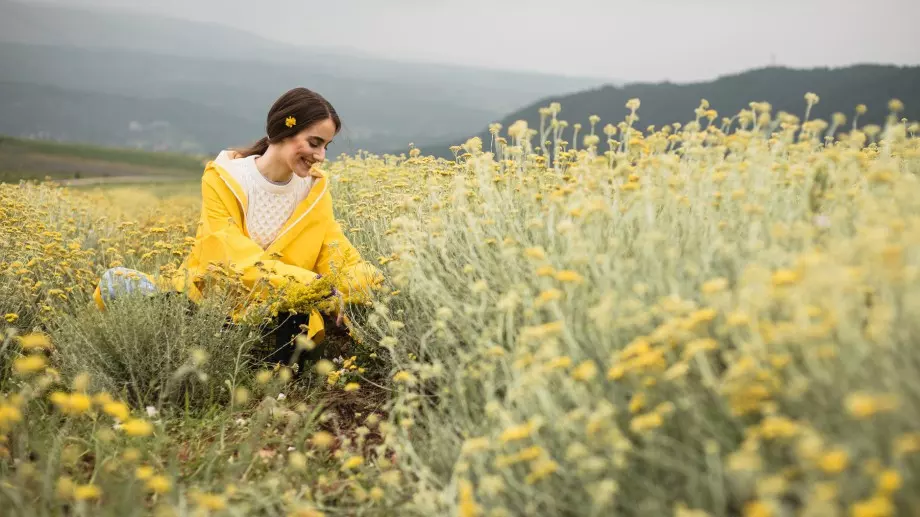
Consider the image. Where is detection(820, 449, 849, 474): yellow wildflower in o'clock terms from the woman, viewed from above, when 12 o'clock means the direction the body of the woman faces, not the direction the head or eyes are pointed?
The yellow wildflower is roughly at 1 o'clock from the woman.

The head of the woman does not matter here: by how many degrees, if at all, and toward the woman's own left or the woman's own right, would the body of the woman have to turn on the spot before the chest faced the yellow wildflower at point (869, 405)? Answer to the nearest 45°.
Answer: approximately 45° to the woman's own right

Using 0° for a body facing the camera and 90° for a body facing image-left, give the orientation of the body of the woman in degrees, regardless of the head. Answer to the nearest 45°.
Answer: approximately 315°

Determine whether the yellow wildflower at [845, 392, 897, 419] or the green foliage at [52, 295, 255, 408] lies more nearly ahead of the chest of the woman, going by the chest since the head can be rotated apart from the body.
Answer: the yellow wildflower

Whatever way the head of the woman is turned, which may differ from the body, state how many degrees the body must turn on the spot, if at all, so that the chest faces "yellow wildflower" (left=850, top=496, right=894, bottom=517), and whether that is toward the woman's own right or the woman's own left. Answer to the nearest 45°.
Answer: approximately 45° to the woman's own right

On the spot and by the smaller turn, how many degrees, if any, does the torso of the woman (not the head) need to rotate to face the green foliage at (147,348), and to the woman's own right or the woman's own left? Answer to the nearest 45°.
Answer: approximately 90° to the woman's own right
